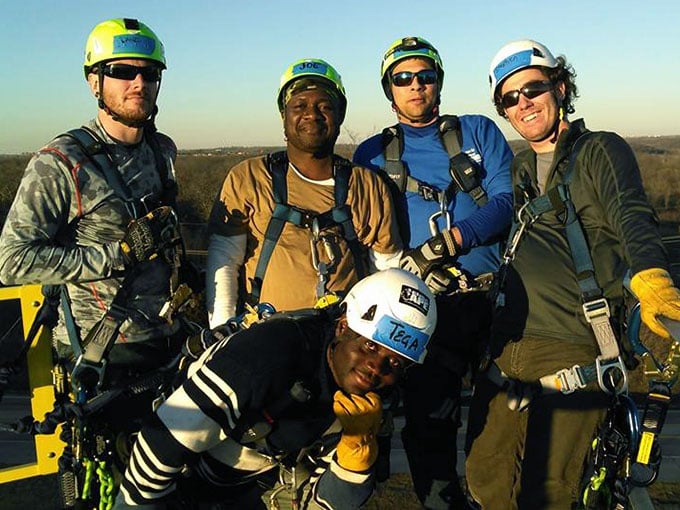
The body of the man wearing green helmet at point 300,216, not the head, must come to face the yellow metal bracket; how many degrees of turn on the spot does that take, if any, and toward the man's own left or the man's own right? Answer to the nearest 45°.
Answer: approximately 90° to the man's own right

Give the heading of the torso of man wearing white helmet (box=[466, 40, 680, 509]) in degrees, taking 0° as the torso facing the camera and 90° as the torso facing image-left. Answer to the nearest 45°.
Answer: approximately 45°

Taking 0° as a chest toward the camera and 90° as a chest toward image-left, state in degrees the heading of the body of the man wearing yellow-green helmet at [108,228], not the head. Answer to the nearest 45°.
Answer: approximately 315°

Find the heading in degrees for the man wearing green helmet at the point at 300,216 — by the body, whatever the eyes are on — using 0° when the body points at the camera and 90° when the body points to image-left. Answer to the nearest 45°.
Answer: approximately 0°

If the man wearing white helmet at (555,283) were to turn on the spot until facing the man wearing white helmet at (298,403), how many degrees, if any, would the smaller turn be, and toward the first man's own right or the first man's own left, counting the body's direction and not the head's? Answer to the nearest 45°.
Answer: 0° — they already face them
